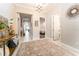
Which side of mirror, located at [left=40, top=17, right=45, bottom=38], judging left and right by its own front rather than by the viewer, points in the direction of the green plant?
right
